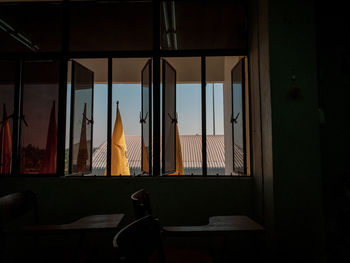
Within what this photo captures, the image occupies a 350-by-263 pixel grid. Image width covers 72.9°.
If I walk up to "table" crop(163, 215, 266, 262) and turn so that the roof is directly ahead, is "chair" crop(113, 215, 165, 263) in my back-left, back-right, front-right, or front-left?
back-left

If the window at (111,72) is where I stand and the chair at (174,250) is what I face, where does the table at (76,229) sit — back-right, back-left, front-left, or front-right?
front-right

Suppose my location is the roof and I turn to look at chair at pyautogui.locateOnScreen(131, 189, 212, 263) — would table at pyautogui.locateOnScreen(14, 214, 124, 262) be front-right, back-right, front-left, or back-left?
front-right
